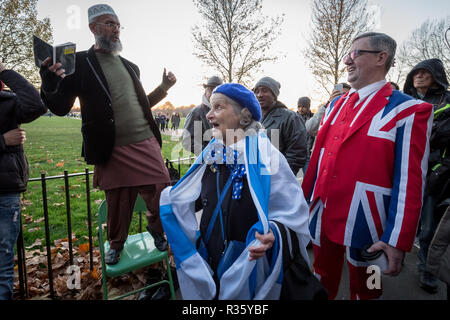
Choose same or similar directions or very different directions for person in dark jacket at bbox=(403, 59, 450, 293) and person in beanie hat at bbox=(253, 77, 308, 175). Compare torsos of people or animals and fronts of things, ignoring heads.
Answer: same or similar directions

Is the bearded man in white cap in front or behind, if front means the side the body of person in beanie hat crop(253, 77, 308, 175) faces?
in front

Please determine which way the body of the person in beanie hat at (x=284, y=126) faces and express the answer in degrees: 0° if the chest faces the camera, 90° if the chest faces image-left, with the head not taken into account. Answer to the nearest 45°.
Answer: approximately 45°

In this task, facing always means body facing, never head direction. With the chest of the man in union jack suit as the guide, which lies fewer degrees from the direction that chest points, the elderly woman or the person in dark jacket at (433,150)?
the elderly woman

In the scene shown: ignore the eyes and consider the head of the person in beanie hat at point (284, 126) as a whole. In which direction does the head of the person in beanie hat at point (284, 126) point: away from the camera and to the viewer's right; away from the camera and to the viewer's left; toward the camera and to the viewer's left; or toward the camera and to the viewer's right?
toward the camera and to the viewer's left

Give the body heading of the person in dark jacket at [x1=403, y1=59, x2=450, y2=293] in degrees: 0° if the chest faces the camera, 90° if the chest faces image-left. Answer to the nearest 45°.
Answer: approximately 45°

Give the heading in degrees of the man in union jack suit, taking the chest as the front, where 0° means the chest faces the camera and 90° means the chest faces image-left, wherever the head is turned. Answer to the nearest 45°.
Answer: approximately 45°

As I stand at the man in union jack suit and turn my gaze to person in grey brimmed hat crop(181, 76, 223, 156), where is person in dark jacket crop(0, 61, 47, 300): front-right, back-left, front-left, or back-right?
front-left

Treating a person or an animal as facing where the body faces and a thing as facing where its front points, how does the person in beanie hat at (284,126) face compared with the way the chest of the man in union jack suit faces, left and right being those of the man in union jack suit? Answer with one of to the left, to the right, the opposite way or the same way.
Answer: the same way

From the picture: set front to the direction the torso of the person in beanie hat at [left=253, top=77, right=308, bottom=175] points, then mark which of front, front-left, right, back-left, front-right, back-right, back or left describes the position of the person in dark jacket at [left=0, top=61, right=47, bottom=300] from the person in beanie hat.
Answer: front

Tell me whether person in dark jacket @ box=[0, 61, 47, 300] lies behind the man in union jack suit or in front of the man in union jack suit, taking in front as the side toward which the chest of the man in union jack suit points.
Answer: in front

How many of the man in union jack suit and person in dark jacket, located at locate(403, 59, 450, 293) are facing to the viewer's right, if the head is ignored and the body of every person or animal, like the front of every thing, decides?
0

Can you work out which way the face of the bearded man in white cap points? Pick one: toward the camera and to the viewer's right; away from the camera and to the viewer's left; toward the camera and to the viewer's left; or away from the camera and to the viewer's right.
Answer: toward the camera and to the viewer's right

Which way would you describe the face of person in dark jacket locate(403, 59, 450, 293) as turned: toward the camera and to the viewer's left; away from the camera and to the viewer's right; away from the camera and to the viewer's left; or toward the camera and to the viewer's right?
toward the camera and to the viewer's left
